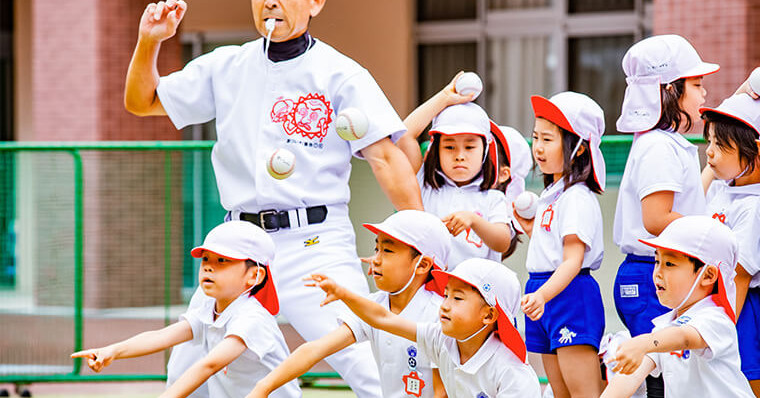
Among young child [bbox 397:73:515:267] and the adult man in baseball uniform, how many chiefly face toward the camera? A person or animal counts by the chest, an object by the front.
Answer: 2

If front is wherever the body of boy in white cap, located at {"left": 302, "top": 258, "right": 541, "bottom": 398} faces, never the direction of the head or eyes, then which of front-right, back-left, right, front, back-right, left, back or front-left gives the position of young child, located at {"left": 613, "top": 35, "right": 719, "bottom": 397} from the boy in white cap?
back
